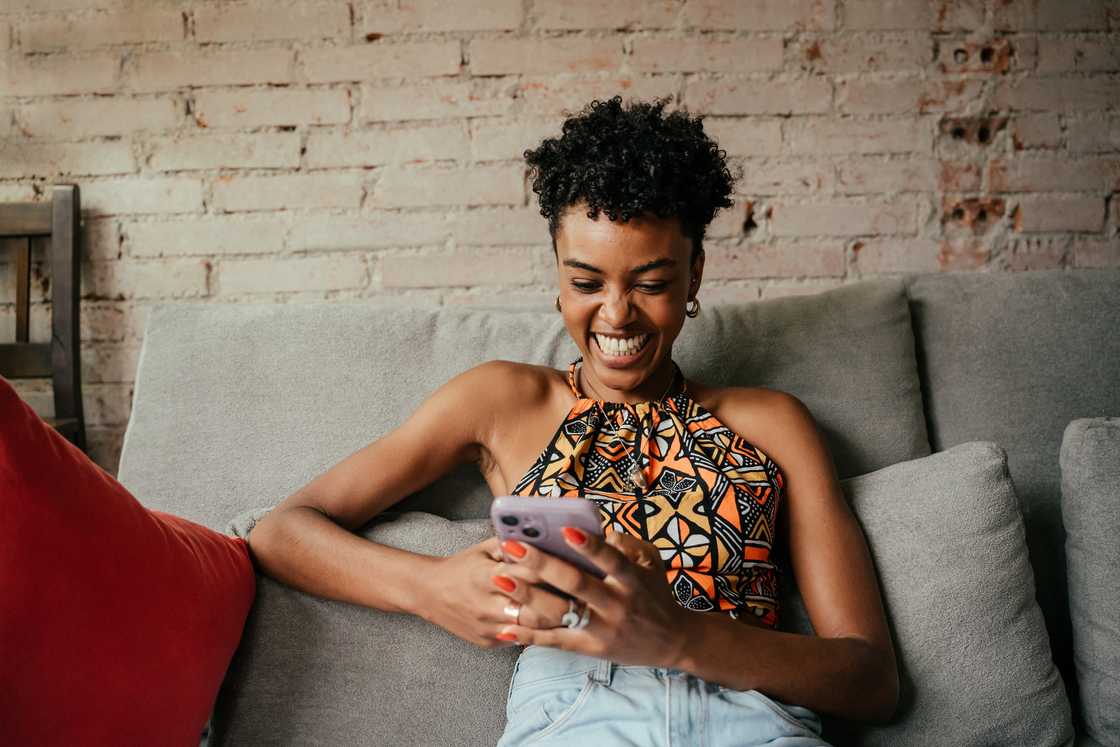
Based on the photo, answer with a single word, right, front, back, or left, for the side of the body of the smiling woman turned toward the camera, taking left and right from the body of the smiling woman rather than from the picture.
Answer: front

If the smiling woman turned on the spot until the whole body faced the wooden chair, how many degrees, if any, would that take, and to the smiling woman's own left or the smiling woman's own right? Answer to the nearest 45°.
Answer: approximately 135° to the smiling woman's own right

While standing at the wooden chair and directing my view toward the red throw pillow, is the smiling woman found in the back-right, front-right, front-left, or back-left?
front-left

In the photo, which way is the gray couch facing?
toward the camera

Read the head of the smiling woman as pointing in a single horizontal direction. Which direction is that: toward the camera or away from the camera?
toward the camera
